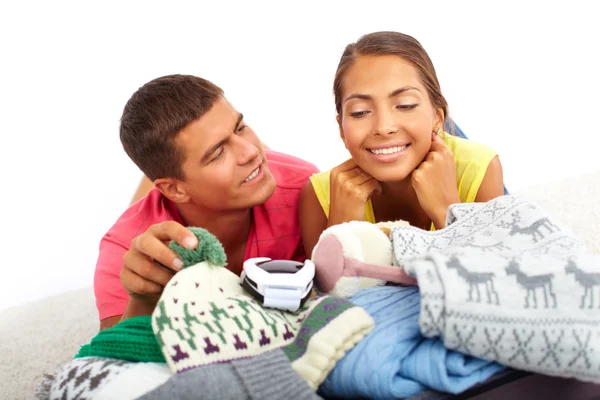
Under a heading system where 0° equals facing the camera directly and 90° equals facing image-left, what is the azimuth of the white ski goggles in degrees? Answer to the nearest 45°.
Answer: approximately 0°
